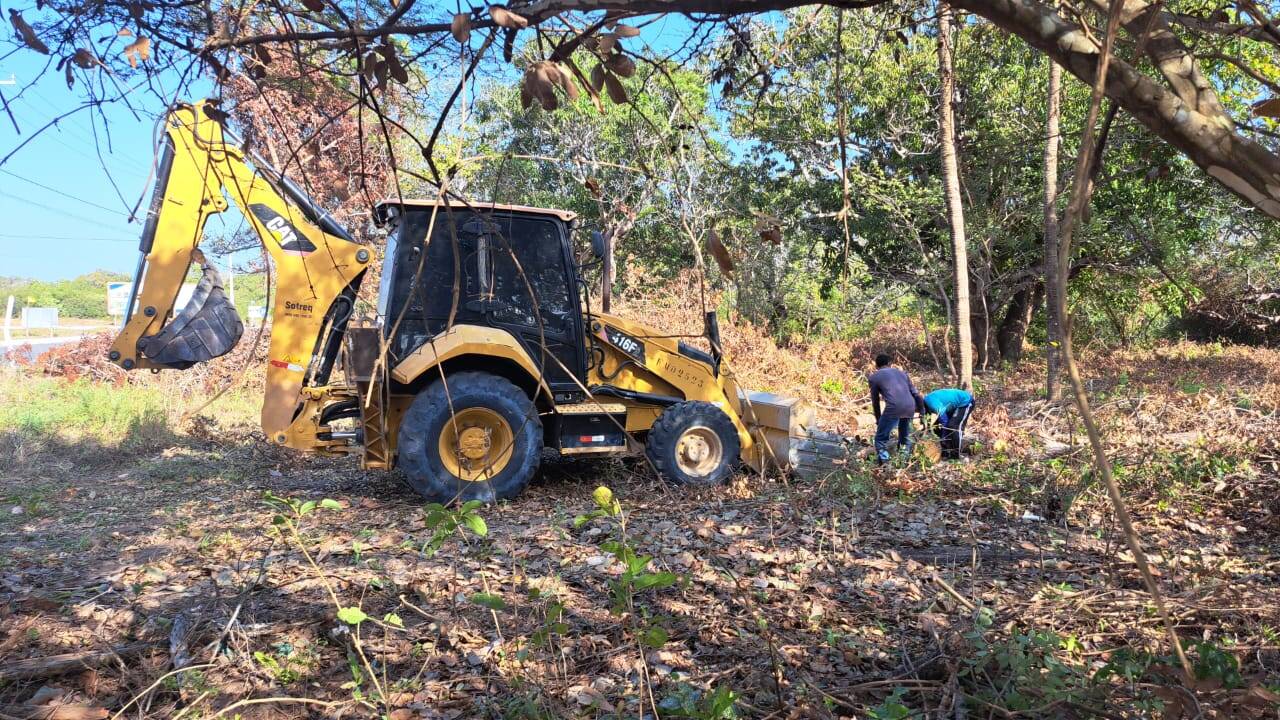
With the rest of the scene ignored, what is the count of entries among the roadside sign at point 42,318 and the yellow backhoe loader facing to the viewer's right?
1

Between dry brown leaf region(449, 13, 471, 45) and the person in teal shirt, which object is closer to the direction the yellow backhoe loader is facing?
the person in teal shirt

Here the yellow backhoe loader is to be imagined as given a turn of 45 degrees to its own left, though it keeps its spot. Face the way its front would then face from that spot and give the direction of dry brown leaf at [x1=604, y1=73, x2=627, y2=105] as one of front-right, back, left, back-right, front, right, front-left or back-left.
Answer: back-right

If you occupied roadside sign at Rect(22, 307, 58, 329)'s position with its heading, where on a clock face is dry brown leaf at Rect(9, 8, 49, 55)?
The dry brown leaf is roughly at 12 o'clock from the roadside sign.

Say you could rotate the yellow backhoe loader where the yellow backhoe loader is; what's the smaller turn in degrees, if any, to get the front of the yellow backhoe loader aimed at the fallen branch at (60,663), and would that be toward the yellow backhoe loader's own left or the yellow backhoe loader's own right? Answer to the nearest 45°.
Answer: approximately 90° to the yellow backhoe loader's own right

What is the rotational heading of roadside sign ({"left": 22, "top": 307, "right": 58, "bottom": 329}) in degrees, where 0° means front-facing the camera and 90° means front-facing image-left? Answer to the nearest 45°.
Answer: approximately 0°

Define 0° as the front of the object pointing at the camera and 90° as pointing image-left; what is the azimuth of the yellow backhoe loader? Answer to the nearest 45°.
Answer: approximately 270°
